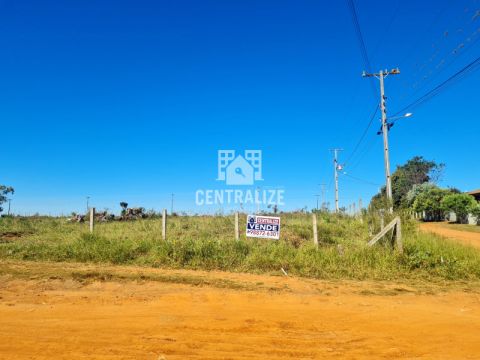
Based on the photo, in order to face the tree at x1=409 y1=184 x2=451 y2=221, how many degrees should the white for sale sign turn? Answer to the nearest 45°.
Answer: approximately 135° to its left

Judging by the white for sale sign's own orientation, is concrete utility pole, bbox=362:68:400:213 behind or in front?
behind

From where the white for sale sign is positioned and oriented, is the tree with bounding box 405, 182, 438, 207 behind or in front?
behind

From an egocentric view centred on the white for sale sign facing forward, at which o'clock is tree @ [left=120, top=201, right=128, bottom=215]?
The tree is roughly at 5 o'clock from the white for sale sign.

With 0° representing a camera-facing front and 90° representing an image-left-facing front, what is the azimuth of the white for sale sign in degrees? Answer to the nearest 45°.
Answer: approximately 0°

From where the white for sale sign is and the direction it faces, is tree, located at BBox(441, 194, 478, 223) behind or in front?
behind

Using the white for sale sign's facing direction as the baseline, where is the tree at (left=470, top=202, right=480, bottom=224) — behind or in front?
behind
